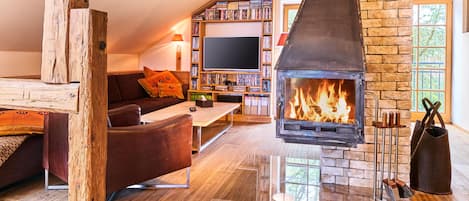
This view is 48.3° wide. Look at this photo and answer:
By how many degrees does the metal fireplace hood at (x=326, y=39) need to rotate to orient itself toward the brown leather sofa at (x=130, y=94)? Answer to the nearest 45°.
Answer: approximately 135° to its right

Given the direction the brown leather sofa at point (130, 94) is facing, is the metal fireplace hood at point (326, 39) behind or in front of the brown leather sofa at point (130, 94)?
in front

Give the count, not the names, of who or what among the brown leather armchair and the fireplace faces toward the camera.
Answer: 1

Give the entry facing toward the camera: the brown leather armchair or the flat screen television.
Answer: the flat screen television

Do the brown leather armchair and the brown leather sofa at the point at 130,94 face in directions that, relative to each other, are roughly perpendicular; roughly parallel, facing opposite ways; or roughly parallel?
roughly perpendicular

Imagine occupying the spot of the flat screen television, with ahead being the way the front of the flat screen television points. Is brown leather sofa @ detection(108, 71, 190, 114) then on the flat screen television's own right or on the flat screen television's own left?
on the flat screen television's own right

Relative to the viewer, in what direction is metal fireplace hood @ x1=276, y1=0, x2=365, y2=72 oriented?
toward the camera

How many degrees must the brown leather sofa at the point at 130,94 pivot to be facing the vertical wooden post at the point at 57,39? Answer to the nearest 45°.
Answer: approximately 45° to its right

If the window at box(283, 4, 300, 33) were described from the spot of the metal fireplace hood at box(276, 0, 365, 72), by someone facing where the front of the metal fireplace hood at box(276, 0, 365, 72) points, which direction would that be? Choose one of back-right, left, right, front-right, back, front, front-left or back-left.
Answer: back

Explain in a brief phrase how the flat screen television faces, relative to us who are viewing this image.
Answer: facing the viewer

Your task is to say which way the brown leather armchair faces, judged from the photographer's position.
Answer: facing away from the viewer and to the right of the viewer

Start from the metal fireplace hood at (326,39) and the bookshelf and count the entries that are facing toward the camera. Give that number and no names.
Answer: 2

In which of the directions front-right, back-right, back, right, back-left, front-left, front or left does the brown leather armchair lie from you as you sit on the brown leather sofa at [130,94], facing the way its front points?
front-right

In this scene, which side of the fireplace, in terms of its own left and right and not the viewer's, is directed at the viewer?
front

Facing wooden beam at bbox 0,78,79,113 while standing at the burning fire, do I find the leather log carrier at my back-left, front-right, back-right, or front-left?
back-left

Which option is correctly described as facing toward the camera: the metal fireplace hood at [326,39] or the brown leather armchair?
the metal fireplace hood

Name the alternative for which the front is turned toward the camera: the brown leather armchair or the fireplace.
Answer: the fireplace

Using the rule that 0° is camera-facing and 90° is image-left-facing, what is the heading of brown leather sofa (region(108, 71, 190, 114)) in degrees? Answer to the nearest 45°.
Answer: approximately 315°

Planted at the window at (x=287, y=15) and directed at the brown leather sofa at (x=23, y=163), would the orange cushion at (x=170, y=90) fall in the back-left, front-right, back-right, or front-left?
front-right

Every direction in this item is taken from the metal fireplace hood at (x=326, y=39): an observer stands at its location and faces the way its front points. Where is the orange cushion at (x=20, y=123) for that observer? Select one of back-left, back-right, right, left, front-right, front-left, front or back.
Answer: right
